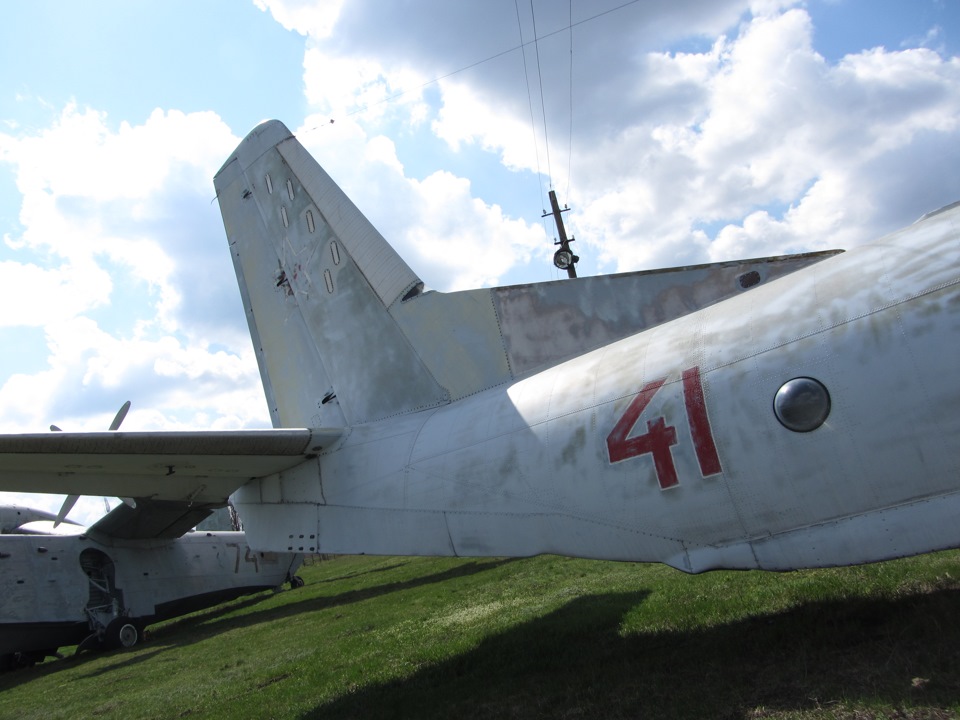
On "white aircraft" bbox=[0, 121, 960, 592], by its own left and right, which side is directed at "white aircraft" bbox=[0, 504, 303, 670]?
back

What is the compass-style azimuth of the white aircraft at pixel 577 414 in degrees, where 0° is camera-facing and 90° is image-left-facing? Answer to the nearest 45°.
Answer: approximately 315°
